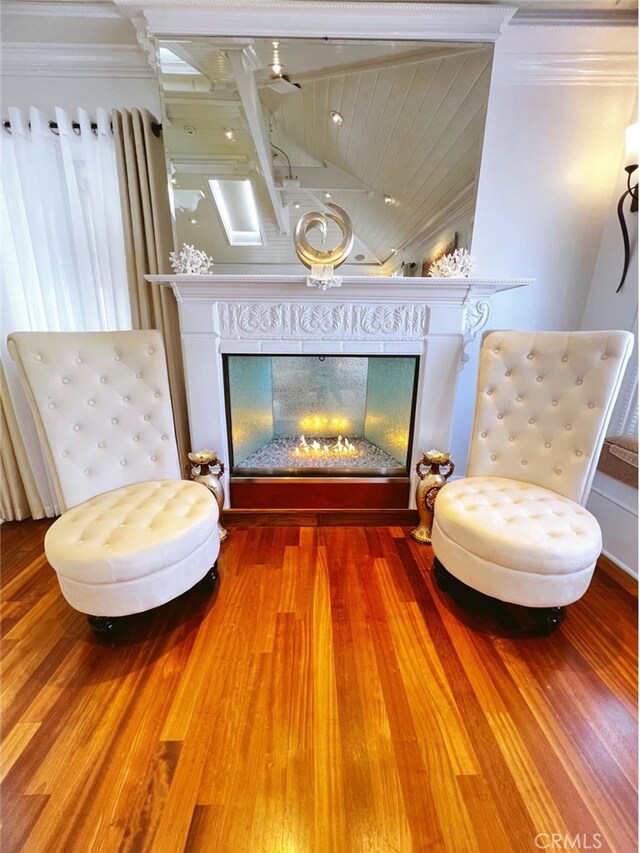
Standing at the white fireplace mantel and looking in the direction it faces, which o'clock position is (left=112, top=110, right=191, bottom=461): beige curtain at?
The beige curtain is roughly at 3 o'clock from the white fireplace mantel.

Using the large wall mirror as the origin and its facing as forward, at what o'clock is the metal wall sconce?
The metal wall sconce is roughly at 9 o'clock from the large wall mirror.

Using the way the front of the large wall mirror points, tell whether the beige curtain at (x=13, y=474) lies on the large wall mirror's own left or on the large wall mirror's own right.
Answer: on the large wall mirror's own right

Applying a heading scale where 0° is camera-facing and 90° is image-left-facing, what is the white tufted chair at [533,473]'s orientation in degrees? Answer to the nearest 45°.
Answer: approximately 45°

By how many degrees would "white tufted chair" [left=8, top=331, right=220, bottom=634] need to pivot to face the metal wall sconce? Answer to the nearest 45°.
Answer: approximately 45° to its left

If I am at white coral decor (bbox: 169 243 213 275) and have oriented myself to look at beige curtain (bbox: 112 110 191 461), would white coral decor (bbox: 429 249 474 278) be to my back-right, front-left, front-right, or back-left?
back-right

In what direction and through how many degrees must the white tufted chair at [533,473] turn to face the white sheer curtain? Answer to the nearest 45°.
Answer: approximately 45° to its right

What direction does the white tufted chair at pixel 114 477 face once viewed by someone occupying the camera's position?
facing the viewer and to the right of the viewer
